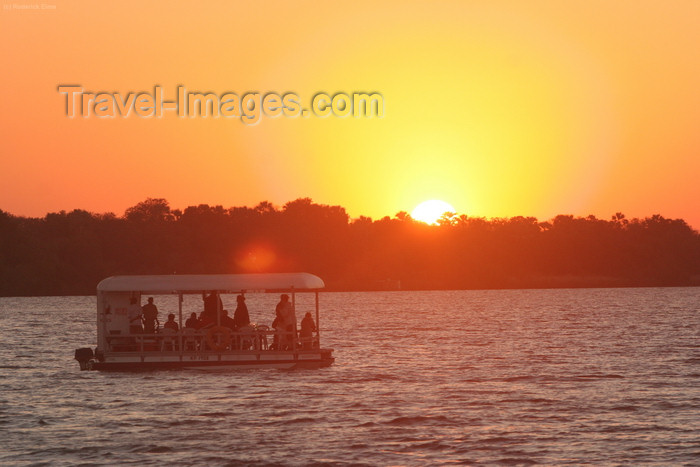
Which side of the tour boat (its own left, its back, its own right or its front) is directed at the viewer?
right
